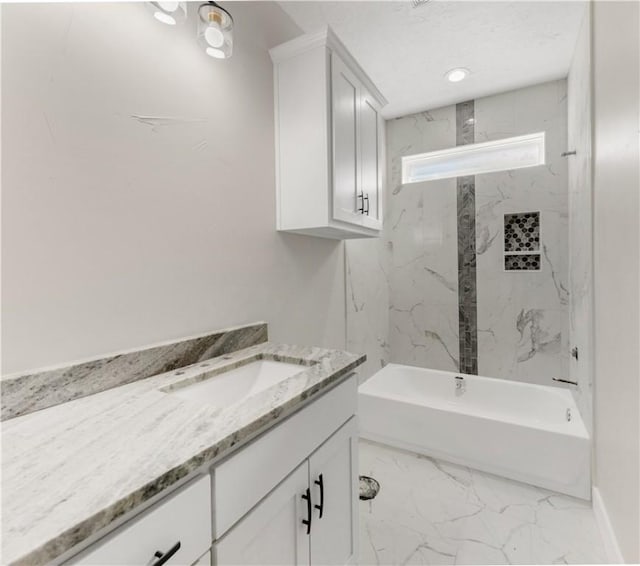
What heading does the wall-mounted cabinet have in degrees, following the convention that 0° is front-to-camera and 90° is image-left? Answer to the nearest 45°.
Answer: approximately 315°

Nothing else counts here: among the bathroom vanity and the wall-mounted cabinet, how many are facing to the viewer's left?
0

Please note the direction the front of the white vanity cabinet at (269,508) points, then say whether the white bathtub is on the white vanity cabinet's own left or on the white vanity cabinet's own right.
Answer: on the white vanity cabinet's own left

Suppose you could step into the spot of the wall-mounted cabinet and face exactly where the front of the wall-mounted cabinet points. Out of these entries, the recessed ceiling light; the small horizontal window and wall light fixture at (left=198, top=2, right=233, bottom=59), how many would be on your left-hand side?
2

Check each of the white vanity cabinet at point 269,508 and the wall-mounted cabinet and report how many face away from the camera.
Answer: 0

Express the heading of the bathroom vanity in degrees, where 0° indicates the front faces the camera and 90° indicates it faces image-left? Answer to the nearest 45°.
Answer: approximately 315°

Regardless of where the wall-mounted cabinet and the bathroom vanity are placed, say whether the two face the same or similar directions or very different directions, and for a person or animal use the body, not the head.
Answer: same or similar directions

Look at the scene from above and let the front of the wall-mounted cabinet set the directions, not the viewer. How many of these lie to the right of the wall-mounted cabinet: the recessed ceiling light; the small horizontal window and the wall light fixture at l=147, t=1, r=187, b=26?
1

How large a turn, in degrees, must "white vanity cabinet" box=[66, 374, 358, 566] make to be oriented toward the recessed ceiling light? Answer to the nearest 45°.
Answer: approximately 90° to its left

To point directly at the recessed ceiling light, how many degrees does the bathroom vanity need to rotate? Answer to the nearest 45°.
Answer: approximately 90° to its left
